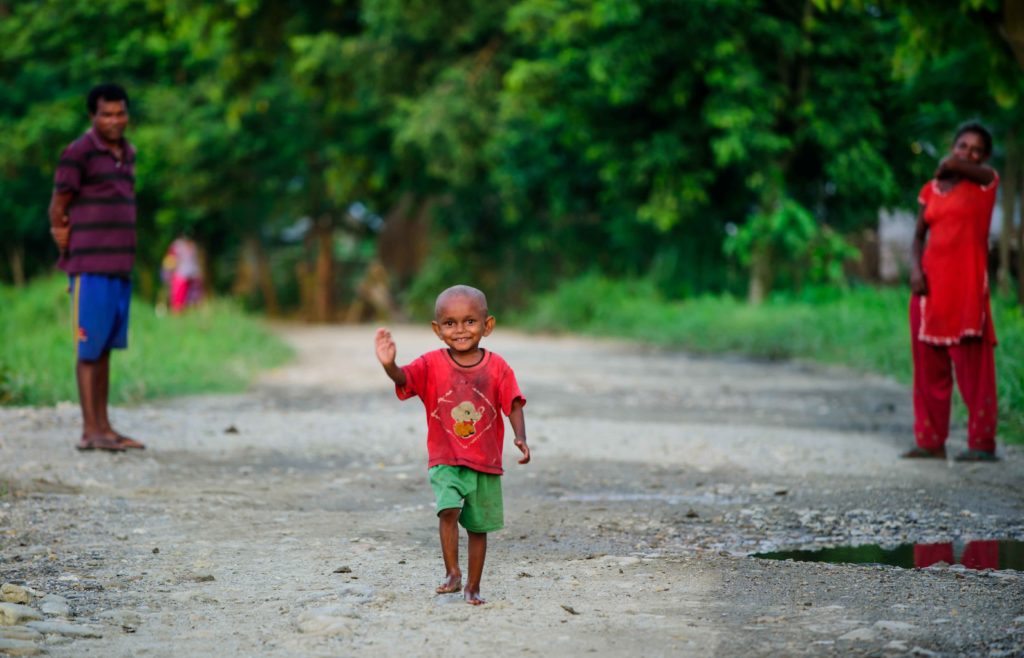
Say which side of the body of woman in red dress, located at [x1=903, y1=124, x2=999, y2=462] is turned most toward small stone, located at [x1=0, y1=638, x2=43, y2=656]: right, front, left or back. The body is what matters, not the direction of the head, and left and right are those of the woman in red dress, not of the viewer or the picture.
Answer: front

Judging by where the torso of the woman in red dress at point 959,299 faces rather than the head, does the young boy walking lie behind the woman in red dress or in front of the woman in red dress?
in front

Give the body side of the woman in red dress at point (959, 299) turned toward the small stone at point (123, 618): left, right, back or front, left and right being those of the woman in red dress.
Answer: front

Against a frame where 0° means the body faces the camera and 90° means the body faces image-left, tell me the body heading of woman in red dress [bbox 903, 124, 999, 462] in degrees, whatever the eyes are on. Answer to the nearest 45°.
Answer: approximately 45°

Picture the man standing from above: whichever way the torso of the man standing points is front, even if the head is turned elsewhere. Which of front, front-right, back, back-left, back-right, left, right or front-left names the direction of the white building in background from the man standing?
left

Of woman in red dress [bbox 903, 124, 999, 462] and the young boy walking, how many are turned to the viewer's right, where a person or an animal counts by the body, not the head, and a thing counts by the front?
0

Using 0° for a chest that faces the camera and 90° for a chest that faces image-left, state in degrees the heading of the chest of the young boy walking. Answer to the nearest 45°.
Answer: approximately 0°

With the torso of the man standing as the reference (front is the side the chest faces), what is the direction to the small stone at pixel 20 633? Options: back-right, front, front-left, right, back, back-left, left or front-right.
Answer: front-right

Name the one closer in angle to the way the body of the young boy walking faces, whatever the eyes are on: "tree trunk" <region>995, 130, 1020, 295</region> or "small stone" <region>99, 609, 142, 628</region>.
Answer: the small stone

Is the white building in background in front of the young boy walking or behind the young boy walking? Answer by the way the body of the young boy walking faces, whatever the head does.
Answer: behind
